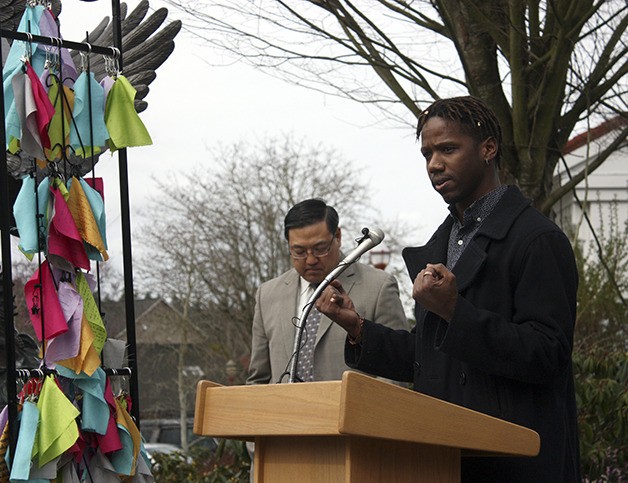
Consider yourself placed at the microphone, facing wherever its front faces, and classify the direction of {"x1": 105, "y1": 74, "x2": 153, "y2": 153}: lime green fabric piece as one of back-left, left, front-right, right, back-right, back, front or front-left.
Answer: back-left

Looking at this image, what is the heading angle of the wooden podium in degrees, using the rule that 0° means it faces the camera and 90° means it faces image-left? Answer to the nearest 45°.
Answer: approximately 45°

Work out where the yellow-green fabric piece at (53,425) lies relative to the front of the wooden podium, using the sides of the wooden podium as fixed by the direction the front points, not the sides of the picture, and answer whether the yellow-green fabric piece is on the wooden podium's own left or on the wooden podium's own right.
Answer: on the wooden podium's own right

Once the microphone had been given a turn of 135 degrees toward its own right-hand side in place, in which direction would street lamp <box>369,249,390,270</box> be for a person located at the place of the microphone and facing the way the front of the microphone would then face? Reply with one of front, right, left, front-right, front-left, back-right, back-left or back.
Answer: back-right

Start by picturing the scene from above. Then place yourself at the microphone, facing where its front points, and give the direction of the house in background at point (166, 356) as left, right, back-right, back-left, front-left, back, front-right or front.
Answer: left

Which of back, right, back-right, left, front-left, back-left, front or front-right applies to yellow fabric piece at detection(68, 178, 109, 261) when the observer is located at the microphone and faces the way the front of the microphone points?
back-left

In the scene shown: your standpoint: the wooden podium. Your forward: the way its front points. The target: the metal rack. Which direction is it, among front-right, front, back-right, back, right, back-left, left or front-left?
right

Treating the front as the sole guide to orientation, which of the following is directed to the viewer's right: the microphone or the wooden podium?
the microphone

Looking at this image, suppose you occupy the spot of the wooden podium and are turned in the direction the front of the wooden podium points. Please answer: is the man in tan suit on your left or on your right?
on your right

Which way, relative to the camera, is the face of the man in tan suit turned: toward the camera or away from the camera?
toward the camera

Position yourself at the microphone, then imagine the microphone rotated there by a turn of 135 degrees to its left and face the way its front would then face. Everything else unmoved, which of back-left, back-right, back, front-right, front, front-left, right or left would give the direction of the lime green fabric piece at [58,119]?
front

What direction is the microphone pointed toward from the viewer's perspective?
to the viewer's right

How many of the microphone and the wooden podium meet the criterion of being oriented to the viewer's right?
1

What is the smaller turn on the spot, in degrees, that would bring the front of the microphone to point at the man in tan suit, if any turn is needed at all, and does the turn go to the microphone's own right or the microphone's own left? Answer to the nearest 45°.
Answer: approximately 90° to the microphone's own left

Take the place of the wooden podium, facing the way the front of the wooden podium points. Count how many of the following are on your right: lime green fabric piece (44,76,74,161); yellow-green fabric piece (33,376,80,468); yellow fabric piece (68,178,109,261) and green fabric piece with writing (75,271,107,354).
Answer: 4

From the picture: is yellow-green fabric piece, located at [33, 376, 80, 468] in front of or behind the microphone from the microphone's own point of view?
behind
